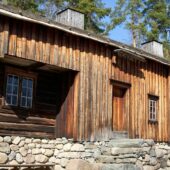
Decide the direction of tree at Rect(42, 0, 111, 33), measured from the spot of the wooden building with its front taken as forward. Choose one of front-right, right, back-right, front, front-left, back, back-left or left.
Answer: back-left

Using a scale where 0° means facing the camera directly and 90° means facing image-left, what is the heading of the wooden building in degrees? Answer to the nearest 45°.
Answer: approximately 315°

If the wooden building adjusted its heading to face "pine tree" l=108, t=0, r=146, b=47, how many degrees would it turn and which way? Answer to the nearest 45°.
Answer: approximately 135° to its left

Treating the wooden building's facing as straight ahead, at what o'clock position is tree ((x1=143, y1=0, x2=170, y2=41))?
The tree is roughly at 8 o'clock from the wooden building.
